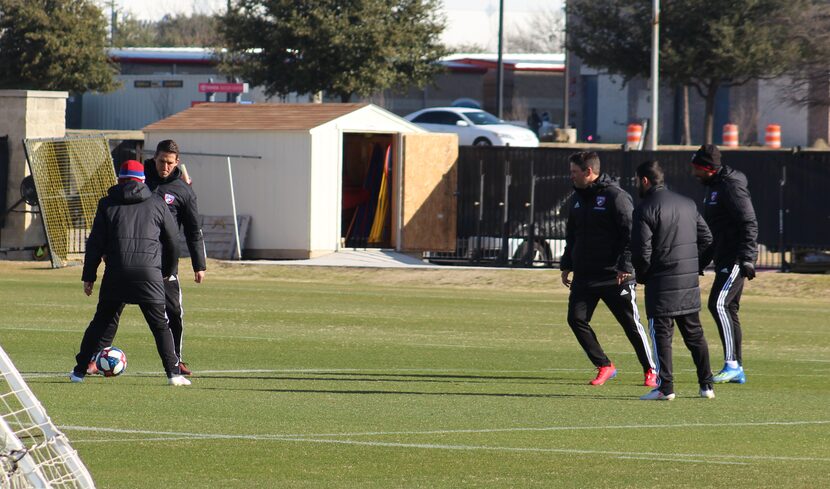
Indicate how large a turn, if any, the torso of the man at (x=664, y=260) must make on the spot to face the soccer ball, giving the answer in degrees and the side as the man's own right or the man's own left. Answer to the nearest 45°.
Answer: approximately 45° to the man's own left

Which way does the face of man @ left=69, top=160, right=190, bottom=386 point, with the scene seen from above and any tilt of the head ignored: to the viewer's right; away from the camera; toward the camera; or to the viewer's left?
away from the camera

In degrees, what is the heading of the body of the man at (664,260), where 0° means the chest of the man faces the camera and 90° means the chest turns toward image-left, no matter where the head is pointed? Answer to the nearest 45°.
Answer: approximately 135°

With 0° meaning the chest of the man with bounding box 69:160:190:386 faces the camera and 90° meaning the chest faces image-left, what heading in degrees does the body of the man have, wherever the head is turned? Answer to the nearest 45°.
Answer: approximately 180°

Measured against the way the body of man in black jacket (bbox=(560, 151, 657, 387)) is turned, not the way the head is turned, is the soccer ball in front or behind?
in front

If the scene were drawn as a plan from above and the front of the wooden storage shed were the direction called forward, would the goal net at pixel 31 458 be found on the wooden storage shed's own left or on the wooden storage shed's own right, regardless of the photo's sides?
on the wooden storage shed's own right

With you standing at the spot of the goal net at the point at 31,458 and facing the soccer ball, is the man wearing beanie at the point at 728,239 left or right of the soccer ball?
right

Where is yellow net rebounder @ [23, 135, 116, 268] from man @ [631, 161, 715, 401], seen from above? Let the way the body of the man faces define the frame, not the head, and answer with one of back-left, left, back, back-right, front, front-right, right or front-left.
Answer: front

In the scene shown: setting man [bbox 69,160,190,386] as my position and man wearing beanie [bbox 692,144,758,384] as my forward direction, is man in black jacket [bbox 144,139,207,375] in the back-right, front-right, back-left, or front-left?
front-left

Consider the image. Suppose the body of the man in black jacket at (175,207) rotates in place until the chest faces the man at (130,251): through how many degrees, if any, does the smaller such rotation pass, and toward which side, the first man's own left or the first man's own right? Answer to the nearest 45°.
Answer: approximately 45° to the first man's own right

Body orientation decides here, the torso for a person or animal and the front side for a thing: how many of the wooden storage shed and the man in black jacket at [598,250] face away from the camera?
0

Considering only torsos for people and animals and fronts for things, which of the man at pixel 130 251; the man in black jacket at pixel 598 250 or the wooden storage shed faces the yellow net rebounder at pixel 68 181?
the man

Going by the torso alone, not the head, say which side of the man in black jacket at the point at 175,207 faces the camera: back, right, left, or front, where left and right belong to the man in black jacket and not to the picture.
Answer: front

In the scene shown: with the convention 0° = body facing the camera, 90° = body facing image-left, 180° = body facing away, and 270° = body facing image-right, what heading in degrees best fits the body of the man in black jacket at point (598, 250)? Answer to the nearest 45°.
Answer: approximately 45°

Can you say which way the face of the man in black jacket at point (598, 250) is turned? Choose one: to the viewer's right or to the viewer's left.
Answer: to the viewer's left

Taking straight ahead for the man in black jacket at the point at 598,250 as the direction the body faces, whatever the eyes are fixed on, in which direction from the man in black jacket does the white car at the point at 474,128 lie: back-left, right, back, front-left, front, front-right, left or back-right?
back-right

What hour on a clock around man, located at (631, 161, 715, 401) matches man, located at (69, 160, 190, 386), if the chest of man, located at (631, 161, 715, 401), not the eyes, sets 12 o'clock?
man, located at (69, 160, 190, 386) is roughly at 10 o'clock from man, located at (631, 161, 715, 401).
